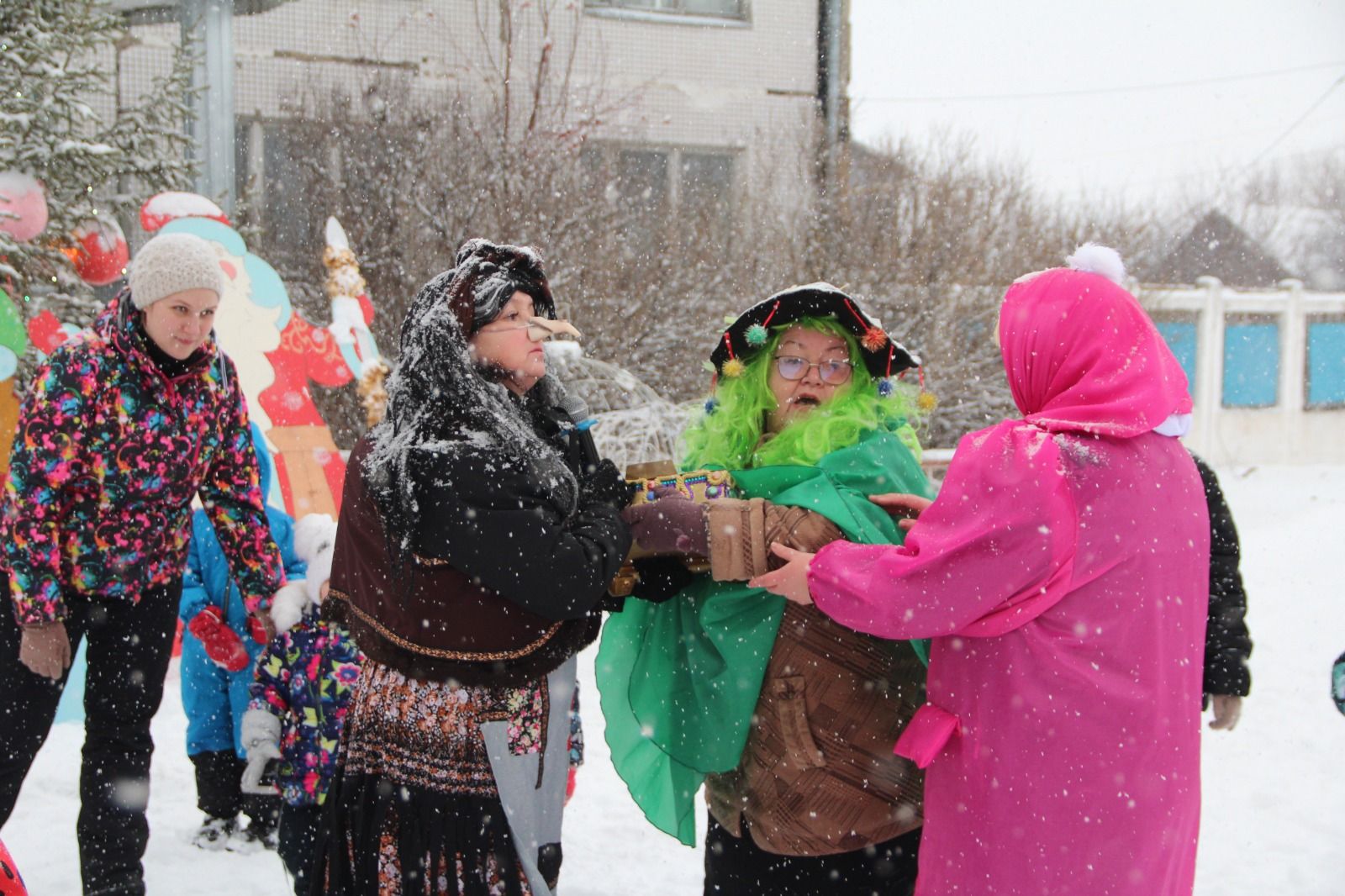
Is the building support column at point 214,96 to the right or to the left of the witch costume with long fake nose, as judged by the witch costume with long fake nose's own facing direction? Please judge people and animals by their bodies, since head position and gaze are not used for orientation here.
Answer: on its left

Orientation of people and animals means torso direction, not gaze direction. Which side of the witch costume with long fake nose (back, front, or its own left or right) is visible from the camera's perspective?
right

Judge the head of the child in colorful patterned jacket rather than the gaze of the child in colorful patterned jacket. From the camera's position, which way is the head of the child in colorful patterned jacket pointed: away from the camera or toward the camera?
away from the camera

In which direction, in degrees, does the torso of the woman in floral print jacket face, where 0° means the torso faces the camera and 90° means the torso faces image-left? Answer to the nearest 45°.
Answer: approximately 315°

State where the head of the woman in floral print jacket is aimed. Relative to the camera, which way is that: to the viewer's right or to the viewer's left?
to the viewer's right
